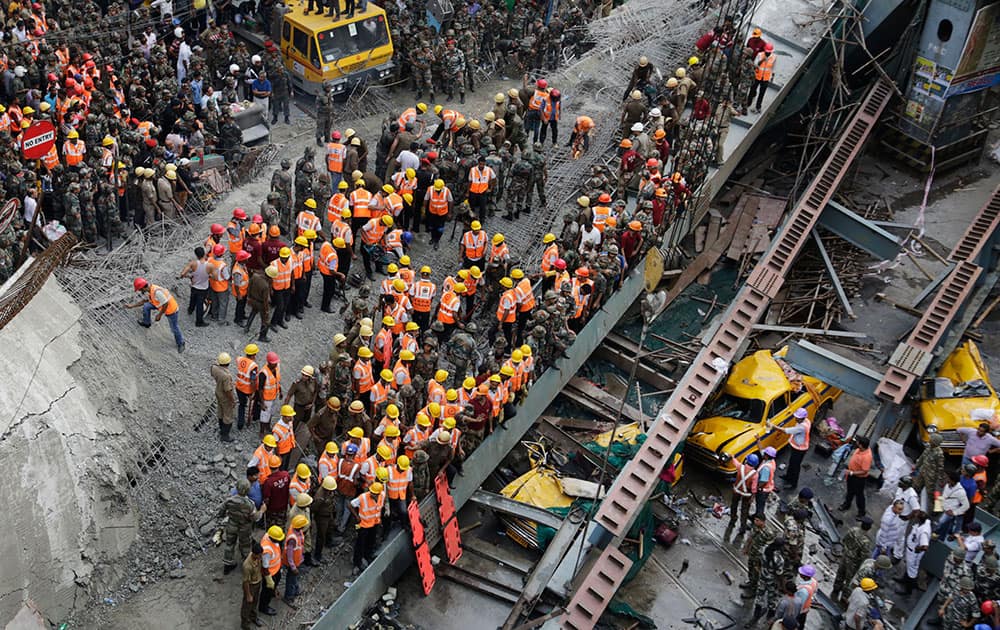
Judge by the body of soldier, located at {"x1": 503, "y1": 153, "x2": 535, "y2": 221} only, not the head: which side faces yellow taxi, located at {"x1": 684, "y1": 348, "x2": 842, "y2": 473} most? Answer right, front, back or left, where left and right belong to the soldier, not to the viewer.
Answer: back

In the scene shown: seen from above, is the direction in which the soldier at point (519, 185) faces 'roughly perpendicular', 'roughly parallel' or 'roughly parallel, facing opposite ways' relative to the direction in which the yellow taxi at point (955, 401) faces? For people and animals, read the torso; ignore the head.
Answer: roughly parallel

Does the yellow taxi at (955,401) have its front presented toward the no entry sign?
no

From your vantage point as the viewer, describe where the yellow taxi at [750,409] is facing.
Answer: facing the viewer and to the left of the viewer

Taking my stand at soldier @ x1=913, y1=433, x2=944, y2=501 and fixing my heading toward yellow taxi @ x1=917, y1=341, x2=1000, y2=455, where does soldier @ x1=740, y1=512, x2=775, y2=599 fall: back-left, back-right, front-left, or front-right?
back-left

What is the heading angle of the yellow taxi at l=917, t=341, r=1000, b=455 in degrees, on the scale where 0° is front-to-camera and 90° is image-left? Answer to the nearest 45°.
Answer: approximately 0°

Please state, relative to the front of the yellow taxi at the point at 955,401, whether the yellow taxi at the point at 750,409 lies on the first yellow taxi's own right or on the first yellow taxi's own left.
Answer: on the first yellow taxi's own right

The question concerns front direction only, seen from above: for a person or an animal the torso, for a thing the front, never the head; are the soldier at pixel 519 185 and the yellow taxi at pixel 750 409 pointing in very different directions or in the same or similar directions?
same or similar directions

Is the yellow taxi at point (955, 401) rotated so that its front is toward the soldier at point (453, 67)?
no

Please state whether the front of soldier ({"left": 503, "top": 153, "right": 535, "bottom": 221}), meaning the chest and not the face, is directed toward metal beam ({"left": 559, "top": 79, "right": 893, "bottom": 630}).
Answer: no

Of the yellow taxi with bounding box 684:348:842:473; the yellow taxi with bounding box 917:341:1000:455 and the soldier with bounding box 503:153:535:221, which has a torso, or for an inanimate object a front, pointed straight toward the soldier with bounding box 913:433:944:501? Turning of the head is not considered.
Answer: the yellow taxi with bounding box 917:341:1000:455

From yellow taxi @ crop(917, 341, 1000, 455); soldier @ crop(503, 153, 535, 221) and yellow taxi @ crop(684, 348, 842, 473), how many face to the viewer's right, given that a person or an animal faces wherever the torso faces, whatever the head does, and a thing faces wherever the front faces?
0

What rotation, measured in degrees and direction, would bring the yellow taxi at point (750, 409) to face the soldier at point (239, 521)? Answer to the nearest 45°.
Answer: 0° — it already faces them
